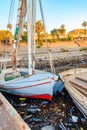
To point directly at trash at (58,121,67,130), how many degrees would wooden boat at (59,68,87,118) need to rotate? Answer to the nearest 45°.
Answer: approximately 135° to its left

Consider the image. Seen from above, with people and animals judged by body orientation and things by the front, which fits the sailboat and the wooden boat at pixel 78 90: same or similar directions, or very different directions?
very different directions

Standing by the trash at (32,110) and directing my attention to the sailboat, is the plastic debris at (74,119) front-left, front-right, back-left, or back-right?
back-right

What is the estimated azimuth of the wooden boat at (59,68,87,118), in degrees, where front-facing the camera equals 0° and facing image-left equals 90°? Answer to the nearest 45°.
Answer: approximately 135°
